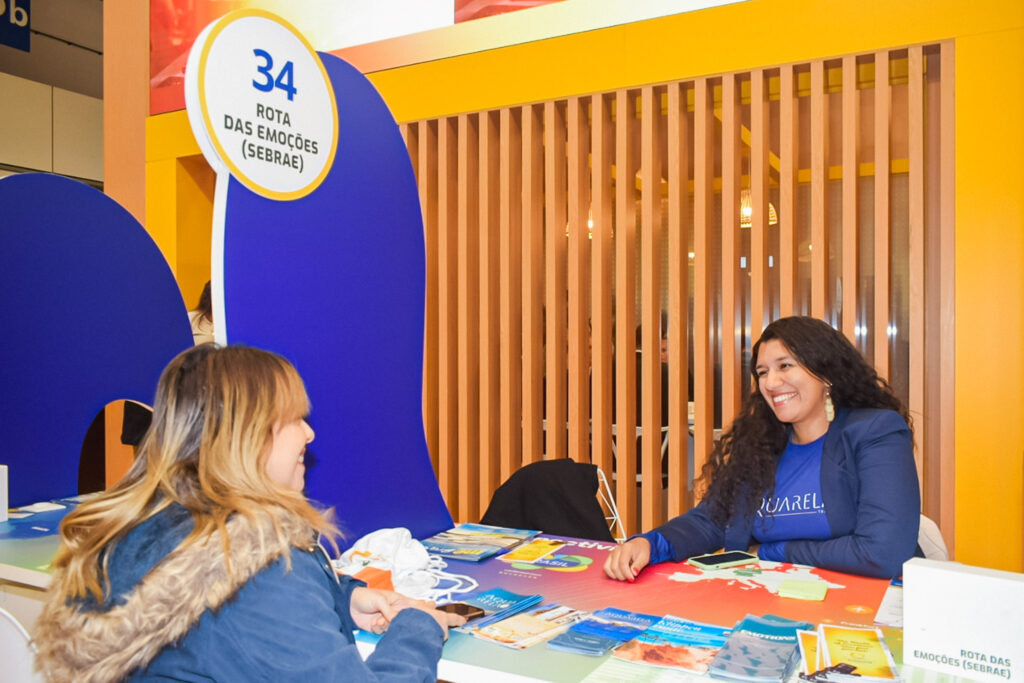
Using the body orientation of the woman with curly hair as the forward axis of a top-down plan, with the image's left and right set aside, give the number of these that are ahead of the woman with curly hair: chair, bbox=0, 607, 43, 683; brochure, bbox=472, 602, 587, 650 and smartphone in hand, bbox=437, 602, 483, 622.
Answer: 3

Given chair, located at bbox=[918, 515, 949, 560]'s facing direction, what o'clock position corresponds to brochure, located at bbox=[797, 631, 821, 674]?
The brochure is roughly at 11 o'clock from the chair.

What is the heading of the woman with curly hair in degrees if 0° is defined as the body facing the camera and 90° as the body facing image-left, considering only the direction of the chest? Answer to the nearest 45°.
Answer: approximately 45°

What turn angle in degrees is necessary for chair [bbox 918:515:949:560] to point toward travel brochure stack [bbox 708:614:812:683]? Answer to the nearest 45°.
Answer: approximately 45° to its left

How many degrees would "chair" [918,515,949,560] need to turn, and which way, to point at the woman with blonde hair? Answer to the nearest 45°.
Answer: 0° — it already faces them

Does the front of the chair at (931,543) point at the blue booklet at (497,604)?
yes

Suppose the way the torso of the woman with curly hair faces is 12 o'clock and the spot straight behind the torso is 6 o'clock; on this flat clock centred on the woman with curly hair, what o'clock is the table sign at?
The table sign is roughly at 10 o'clock from the woman with curly hair.

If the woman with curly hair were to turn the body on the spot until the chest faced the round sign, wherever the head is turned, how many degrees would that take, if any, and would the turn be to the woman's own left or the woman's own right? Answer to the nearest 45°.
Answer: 0° — they already face it

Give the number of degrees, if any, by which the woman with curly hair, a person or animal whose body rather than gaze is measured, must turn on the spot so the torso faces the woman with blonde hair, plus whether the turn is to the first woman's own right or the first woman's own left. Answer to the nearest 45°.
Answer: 0° — they already face them
